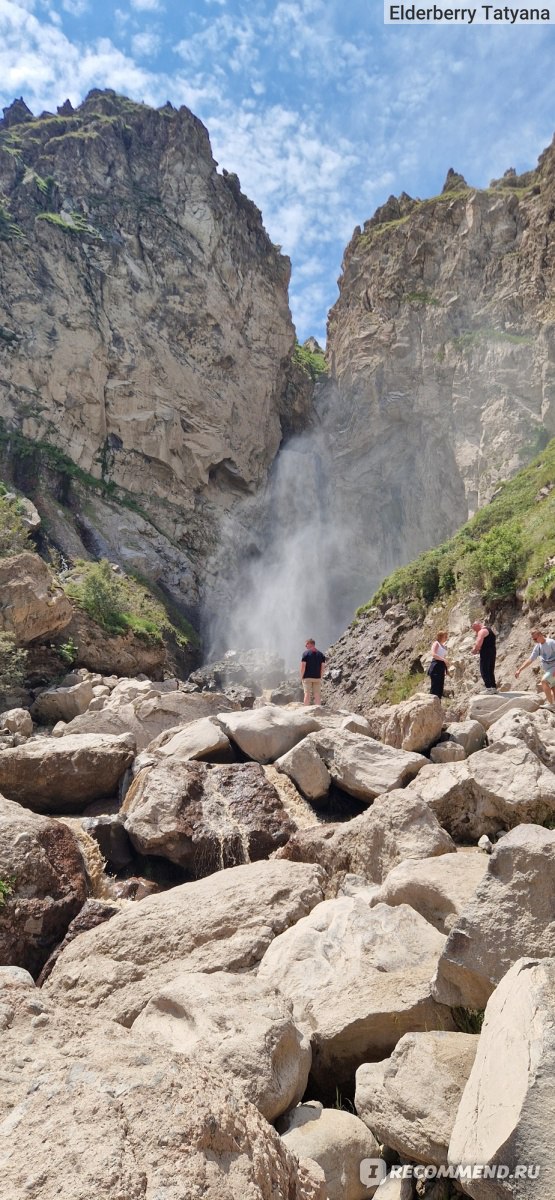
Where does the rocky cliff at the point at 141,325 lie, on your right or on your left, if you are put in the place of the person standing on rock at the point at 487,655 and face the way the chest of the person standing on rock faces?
on your right

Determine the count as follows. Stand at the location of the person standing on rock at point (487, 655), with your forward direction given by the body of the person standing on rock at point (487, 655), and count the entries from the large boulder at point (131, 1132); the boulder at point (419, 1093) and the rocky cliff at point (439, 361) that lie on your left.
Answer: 2

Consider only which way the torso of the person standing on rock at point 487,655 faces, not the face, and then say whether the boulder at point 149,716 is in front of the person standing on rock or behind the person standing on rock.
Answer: in front

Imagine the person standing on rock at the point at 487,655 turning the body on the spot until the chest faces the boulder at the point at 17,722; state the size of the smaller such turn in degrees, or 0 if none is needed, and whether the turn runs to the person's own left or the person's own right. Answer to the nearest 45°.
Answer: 0° — they already face it

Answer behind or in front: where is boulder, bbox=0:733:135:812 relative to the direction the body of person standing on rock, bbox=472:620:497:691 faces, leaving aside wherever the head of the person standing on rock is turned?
in front

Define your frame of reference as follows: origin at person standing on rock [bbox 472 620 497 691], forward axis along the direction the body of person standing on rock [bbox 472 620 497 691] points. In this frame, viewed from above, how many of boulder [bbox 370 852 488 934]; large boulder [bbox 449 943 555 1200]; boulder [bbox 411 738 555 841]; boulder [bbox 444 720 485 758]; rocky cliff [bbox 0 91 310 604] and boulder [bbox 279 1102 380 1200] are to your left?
5

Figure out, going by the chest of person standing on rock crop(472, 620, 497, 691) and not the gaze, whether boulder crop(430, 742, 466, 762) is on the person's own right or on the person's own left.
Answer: on the person's own left

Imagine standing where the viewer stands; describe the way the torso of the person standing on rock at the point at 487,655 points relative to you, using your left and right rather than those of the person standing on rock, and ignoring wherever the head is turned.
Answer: facing to the left of the viewer
